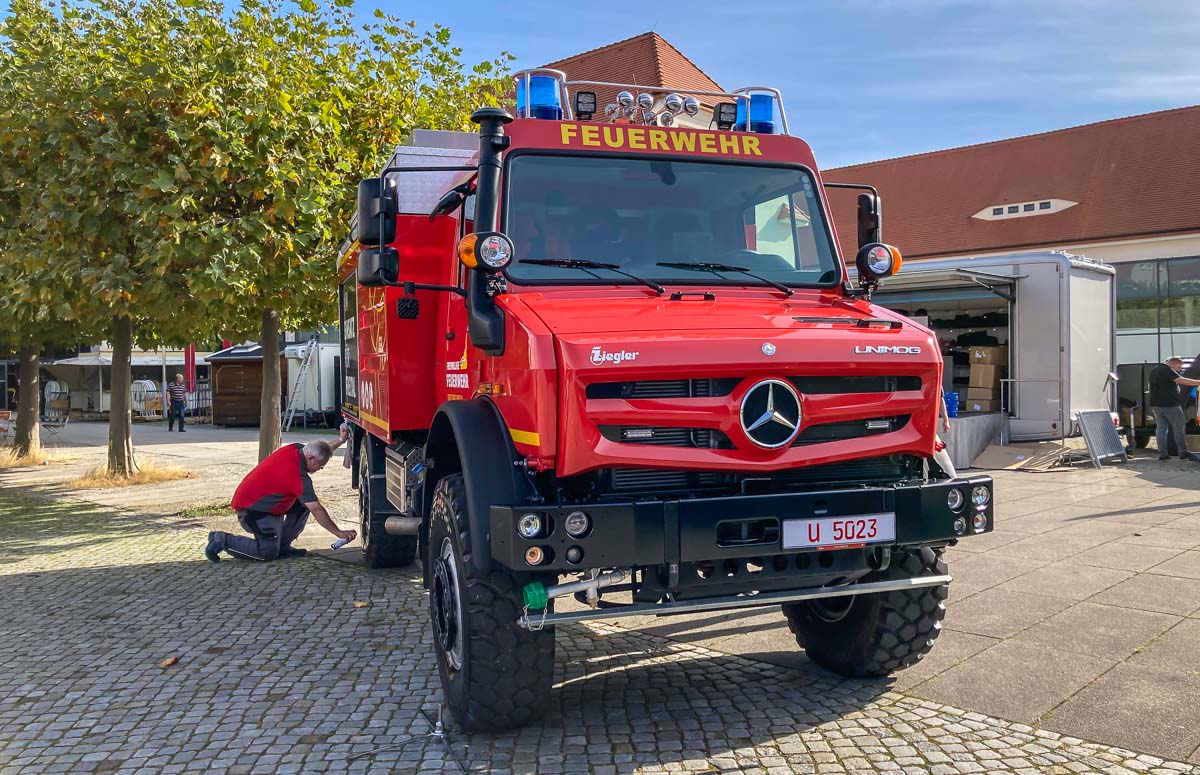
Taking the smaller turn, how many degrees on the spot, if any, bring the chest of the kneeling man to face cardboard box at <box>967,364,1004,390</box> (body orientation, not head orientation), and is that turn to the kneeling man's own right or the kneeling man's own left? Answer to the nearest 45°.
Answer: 0° — they already face it

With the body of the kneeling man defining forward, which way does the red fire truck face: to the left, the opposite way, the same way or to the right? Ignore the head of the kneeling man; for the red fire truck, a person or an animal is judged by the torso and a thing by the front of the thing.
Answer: to the right

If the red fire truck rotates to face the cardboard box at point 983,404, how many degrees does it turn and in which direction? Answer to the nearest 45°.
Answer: approximately 90° to its left

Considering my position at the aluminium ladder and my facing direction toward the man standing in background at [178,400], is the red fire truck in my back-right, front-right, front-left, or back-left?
back-left

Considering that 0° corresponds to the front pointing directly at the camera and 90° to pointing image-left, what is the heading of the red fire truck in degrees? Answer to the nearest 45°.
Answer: approximately 315°

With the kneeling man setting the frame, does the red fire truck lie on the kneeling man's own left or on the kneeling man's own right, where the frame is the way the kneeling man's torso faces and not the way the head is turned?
on the kneeling man's own right

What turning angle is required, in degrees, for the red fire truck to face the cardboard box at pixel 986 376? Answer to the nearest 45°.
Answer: approximately 90° to its left

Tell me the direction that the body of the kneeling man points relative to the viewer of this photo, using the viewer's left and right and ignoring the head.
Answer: facing to the right of the viewer

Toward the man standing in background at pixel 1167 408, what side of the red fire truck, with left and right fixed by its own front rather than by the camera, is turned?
left
